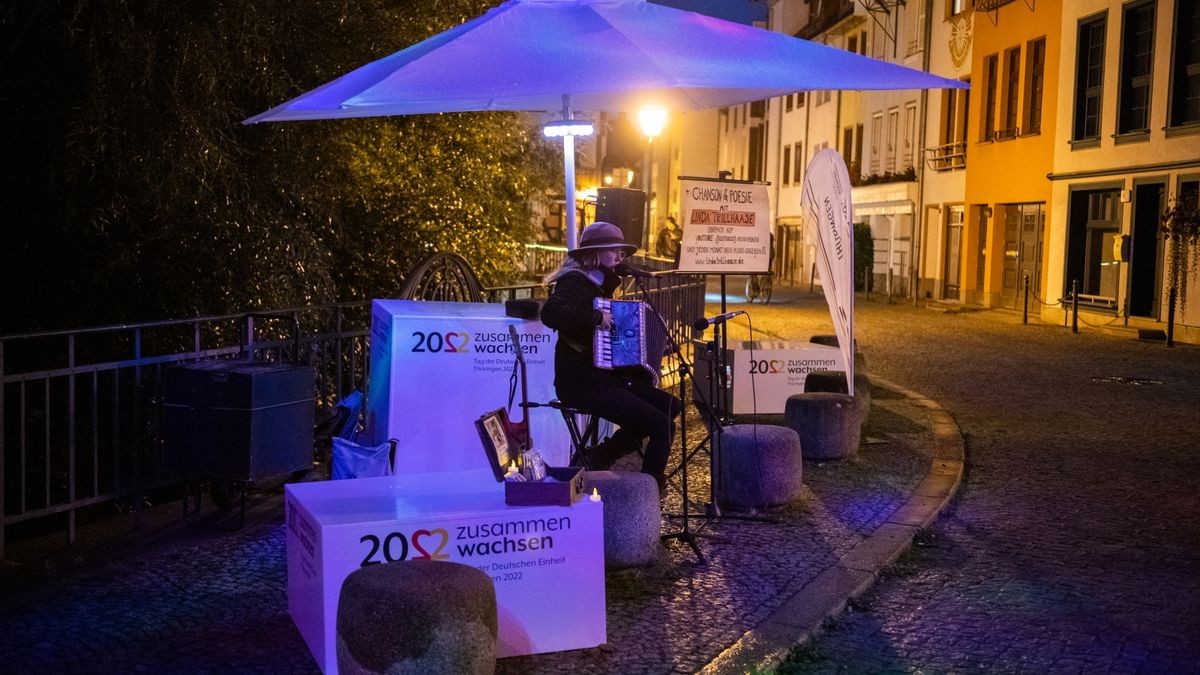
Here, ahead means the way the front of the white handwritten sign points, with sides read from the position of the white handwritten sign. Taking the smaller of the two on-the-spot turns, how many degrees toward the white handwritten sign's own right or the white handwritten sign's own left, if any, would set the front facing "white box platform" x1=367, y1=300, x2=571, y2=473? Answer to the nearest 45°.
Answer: approximately 45° to the white handwritten sign's own right

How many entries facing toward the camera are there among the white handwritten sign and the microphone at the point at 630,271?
1

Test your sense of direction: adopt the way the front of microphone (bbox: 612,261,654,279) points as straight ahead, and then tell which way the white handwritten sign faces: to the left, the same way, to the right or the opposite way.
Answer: to the left

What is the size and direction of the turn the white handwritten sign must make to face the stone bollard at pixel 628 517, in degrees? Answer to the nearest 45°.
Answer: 0° — it already faces it

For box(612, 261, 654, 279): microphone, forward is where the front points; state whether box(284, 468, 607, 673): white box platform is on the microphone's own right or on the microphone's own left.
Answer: on the microphone's own left

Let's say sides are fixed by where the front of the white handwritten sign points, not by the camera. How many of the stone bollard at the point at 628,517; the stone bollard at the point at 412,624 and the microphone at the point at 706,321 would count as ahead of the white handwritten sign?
3

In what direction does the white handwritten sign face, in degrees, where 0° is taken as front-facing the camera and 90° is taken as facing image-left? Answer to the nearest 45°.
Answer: approximately 0°

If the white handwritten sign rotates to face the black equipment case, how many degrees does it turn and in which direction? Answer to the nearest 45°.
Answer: approximately 45° to its right

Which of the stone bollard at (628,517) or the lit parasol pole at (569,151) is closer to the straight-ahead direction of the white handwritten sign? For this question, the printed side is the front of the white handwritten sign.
the stone bollard

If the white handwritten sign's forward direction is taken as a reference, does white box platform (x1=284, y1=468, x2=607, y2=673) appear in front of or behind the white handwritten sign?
in front

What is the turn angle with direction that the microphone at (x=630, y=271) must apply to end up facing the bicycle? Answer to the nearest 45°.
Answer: approximately 90° to its right

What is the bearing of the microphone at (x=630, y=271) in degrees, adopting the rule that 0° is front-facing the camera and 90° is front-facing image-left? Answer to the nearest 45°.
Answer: approximately 90°
